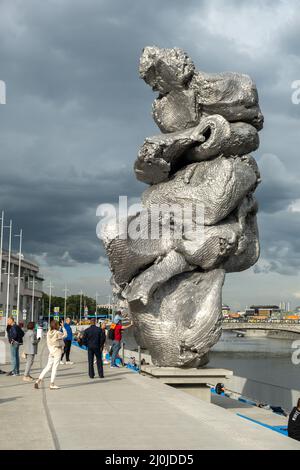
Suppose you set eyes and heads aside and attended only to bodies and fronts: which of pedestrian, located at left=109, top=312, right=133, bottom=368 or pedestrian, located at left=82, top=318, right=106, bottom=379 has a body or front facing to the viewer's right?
pedestrian, located at left=109, top=312, right=133, bottom=368

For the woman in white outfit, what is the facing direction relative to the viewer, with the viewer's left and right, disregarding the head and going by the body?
facing away from the viewer and to the right of the viewer

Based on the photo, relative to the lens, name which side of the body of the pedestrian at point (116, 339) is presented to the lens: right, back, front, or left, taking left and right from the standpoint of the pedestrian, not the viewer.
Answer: right

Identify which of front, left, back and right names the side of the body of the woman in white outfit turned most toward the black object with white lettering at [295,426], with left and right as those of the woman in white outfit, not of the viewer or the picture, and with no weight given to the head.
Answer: right

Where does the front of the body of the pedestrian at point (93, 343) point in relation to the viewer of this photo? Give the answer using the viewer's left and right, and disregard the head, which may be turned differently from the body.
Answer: facing away from the viewer

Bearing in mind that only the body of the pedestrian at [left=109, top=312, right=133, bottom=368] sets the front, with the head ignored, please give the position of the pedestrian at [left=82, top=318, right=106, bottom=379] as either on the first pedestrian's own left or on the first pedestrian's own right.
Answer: on the first pedestrian's own right

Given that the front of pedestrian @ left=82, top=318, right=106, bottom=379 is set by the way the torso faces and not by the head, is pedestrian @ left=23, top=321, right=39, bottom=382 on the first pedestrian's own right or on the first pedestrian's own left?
on the first pedestrian's own left

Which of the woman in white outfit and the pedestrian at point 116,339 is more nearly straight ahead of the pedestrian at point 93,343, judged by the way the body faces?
the pedestrian

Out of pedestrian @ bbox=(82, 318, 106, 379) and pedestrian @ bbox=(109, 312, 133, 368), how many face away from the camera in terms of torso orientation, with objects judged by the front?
1
